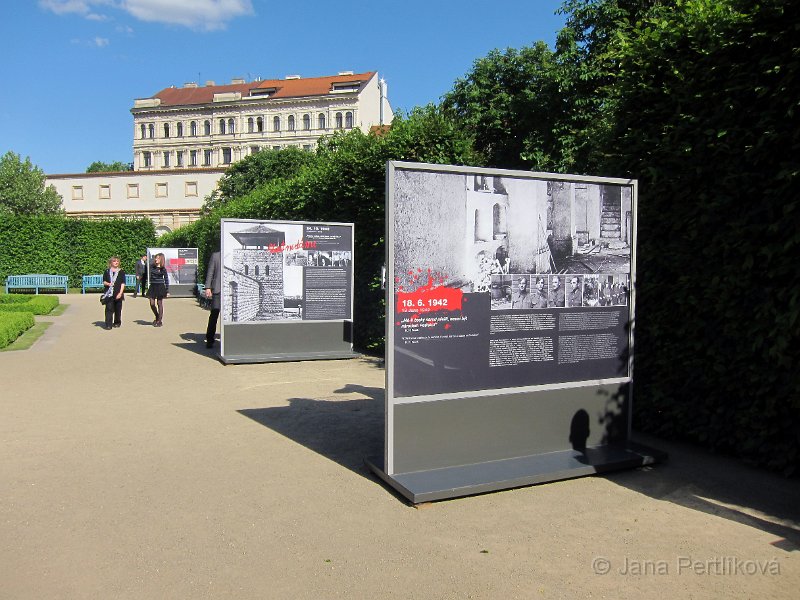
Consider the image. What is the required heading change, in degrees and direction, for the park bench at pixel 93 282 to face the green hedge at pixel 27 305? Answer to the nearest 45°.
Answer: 0° — it already faces it

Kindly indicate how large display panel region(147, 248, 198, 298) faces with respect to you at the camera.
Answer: facing the viewer

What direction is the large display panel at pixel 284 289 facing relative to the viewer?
toward the camera

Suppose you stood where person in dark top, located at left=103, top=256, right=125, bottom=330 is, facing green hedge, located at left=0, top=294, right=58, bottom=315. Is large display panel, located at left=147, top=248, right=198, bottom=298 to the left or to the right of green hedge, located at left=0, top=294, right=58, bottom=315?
right

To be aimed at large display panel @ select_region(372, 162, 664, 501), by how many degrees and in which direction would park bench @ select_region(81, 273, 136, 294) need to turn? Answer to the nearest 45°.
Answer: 0° — it already faces it

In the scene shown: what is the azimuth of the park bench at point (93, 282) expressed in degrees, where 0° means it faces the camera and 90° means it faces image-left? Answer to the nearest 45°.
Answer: approximately 0°

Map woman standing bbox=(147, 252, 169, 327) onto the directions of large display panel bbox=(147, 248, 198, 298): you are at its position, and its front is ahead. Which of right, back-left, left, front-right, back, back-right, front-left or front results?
front

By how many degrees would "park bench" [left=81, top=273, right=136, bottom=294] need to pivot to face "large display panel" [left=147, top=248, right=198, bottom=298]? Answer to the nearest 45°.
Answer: approximately 45° to its left

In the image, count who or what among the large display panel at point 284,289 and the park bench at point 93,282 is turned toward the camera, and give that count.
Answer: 2

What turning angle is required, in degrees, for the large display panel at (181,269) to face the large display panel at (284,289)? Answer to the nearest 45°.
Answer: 0° — it already faces it

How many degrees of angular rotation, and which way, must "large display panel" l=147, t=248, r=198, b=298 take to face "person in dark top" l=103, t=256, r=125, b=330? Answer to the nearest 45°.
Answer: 0° — it already faces them

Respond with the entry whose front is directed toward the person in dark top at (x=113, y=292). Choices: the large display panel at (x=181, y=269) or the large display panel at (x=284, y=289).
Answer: the large display panel at (x=181, y=269)

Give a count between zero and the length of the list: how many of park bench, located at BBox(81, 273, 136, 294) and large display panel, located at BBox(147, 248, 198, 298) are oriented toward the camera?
2

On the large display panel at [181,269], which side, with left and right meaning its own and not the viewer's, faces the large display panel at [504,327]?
front
